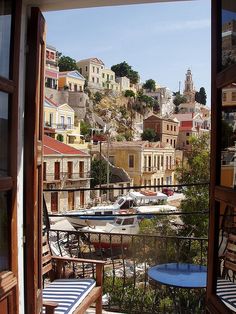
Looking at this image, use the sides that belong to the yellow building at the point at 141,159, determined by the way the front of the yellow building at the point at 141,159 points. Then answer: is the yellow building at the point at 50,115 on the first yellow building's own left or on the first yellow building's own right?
on the first yellow building's own right

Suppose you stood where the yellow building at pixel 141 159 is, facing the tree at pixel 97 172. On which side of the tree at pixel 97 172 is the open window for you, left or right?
left

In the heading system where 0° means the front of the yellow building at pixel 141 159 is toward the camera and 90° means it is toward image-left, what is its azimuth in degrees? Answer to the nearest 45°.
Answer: approximately 315°

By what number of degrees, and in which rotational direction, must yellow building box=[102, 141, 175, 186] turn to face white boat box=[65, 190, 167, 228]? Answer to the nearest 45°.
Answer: approximately 45° to its right

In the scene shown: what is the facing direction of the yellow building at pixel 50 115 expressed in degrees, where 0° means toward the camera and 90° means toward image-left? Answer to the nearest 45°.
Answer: approximately 315°

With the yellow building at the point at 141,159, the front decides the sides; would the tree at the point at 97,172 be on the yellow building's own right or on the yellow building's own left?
on the yellow building's own right

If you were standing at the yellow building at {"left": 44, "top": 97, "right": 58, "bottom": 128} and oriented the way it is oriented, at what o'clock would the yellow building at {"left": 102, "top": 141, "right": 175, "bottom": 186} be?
the yellow building at {"left": 102, "top": 141, "right": 175, "bottom": 186} is roughly at 10 o'clock from the yellow building at {"left": 44, "top": 97, "right": 58, "bottom": 128}.

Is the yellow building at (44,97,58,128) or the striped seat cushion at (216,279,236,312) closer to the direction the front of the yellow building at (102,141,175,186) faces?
the striped seat cushion

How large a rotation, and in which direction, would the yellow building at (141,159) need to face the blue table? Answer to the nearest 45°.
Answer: approximately 45° to its right
